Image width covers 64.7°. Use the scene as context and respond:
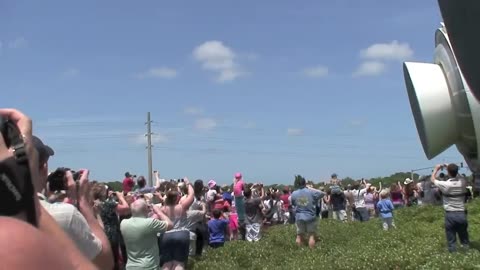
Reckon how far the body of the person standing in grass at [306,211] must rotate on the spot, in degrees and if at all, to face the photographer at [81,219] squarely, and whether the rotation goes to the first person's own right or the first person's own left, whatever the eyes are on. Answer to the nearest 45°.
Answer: approximately 180°

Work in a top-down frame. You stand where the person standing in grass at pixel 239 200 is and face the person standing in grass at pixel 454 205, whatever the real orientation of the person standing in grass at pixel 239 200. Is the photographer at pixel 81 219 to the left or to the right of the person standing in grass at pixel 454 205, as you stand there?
right

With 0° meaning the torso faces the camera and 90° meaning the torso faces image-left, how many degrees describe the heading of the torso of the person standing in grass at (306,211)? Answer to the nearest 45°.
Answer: approximately 180°

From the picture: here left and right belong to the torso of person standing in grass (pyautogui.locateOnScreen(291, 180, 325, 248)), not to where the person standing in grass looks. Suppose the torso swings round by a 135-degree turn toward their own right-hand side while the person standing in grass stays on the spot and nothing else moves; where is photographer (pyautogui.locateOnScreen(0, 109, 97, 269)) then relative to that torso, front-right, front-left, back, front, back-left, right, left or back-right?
front-right
